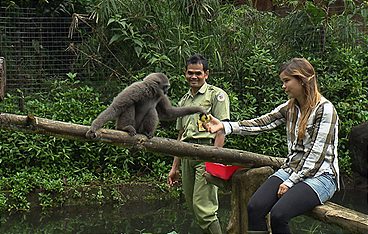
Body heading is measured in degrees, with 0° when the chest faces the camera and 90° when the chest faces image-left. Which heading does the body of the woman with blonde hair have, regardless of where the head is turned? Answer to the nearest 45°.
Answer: approximately 45°

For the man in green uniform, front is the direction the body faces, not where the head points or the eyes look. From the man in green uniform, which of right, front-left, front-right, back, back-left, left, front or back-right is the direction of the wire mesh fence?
right

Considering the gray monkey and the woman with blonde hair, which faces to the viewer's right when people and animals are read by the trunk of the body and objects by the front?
the gray monkey

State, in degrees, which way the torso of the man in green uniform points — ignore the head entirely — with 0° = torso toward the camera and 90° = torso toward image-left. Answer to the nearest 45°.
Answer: approximately 45°

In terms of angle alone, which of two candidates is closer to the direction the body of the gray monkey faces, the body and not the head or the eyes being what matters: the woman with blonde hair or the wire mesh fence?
the woman with blonde hair

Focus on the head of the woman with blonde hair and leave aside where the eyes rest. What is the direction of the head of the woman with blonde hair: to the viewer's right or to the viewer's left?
to the viewer's left

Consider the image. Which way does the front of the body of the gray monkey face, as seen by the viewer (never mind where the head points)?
to the viewer's right

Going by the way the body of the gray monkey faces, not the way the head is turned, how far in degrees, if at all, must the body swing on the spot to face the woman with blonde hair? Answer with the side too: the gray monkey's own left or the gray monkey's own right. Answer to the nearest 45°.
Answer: approximately 45° to the gray monkey's own right

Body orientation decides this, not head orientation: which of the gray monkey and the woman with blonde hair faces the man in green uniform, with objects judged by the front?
the gray monkey

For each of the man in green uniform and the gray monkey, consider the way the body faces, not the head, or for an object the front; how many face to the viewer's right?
1

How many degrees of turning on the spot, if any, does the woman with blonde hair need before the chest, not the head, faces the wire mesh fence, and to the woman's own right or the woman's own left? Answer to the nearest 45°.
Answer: approximately 90° to the woman's own right

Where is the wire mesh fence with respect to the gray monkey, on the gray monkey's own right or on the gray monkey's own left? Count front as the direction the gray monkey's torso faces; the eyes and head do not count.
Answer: on the gray monkey's own left

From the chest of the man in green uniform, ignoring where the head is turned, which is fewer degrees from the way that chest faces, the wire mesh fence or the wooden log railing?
the wooden log railing
